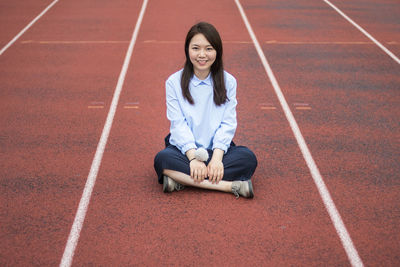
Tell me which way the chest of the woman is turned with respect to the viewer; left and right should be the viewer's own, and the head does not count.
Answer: facing the viewer

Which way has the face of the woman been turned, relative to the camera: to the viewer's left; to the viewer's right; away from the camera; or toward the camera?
toward the camera
